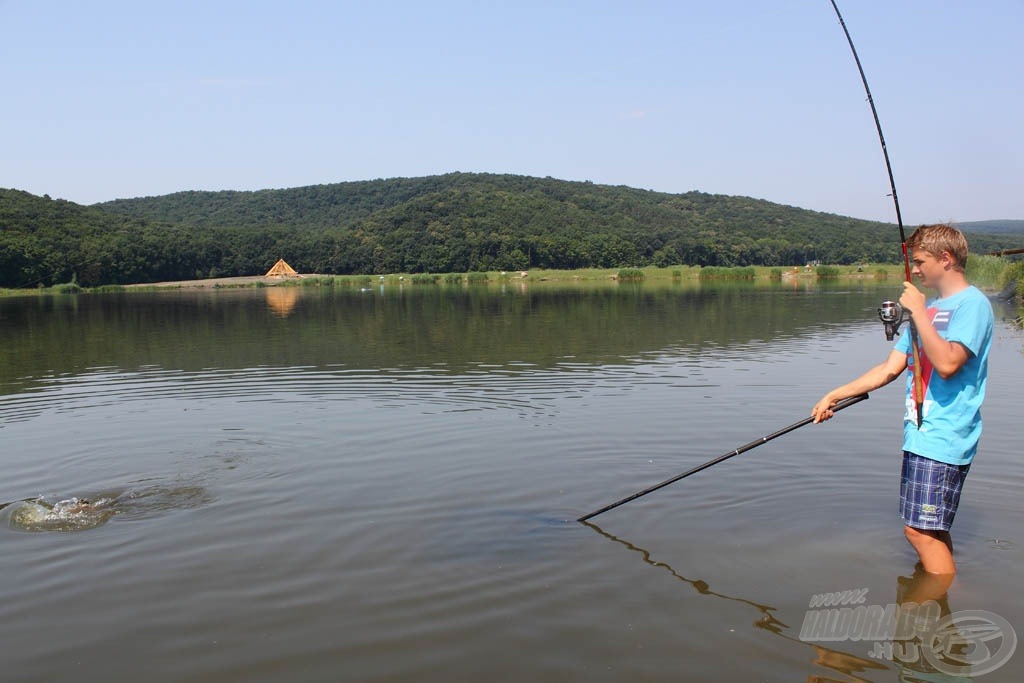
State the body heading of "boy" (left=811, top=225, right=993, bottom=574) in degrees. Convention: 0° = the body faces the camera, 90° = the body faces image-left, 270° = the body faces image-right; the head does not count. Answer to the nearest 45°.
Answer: approximately 90°

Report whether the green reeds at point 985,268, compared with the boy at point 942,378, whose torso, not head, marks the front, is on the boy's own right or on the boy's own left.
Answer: on the boy's own right

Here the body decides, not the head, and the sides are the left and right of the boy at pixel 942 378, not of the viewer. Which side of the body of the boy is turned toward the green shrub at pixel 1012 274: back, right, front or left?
right

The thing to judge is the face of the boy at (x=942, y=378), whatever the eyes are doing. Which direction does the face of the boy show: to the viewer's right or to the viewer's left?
to the viewer's left

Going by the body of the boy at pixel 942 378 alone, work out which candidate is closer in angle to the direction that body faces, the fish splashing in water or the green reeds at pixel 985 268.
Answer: the fish splashing in water

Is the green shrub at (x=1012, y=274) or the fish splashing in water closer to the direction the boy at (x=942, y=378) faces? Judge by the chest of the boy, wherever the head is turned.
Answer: the fish splashing in water

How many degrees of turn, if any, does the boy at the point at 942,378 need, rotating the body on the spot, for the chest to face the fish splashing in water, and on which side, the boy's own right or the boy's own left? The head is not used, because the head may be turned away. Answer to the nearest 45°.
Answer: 0° — they already face it
